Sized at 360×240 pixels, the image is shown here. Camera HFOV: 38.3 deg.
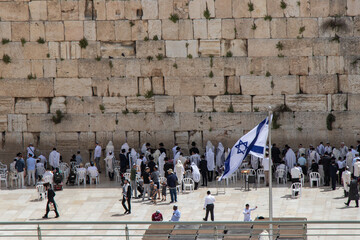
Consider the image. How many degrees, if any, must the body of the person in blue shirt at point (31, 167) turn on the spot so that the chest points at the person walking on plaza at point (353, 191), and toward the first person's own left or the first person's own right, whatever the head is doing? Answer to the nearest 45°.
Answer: approximately 135° to the first person's own right

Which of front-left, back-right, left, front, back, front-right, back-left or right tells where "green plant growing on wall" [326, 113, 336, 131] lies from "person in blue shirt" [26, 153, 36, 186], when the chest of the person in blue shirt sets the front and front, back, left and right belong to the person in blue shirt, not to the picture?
right

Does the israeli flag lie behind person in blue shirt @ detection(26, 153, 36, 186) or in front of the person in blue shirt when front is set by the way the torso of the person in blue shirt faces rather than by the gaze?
behind

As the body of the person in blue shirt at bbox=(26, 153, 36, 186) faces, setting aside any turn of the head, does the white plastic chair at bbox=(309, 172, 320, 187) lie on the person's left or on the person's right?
on the person's right

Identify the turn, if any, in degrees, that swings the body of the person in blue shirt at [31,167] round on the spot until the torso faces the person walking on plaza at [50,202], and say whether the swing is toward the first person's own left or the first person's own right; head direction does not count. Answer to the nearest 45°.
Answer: approximately 180°

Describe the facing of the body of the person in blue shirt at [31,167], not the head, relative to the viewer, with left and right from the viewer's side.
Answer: facing away from the viewer

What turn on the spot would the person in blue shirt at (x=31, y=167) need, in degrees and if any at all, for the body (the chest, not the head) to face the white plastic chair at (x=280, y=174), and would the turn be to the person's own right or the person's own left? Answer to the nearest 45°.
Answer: approximately 90° to the person's own right
